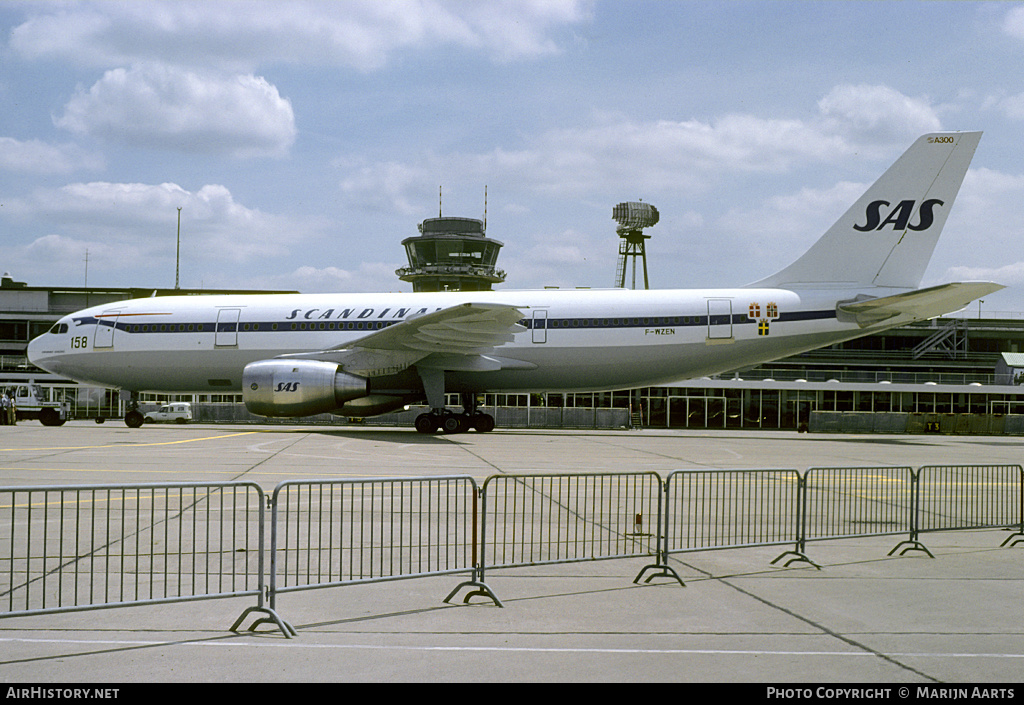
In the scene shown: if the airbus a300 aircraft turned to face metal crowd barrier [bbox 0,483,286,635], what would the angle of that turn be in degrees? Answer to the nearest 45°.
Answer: approximately 90° to its left

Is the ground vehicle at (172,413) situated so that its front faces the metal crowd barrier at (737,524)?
no

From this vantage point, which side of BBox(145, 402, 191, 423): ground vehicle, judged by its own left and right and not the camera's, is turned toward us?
left

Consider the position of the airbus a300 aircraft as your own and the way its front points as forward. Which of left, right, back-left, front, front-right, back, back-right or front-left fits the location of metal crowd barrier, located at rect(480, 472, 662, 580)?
left

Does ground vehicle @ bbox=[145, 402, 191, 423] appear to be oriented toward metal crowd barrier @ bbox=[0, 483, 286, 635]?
no

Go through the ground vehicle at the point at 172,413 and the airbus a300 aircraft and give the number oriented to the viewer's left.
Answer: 2

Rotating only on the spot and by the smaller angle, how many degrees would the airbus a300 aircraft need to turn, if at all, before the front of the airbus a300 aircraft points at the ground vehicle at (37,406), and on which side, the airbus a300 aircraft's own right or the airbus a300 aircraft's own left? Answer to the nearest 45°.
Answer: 0° — it already faces it

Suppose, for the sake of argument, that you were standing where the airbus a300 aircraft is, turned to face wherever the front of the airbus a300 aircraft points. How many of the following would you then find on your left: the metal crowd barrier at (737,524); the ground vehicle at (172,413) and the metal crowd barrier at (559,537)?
2

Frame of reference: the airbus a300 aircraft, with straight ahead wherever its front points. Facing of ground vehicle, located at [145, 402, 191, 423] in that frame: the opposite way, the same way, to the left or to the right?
the same way

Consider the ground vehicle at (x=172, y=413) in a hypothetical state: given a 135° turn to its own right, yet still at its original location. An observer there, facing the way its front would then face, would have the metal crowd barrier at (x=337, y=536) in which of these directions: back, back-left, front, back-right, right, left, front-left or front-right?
back-right

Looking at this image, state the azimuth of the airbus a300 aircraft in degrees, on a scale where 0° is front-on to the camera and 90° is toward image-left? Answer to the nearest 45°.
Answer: approximately 90°

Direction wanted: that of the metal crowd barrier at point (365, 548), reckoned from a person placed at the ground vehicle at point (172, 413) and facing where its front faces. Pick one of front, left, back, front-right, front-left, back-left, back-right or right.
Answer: left
